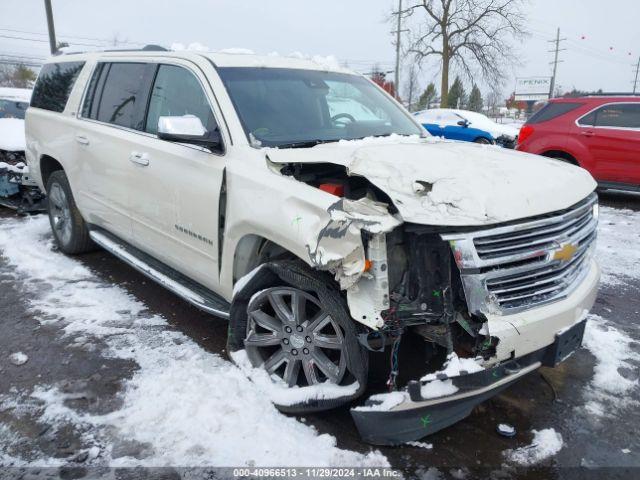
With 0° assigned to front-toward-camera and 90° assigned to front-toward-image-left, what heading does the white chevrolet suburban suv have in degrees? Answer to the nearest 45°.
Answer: approximately 315°

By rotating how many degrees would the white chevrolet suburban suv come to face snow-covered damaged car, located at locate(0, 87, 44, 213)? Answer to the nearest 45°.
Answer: approximately 180°

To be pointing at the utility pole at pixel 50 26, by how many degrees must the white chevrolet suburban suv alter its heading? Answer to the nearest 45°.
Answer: approximately 180°

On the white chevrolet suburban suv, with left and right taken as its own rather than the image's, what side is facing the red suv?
left

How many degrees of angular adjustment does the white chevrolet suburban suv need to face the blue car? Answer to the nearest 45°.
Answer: approximately 135° to its left
